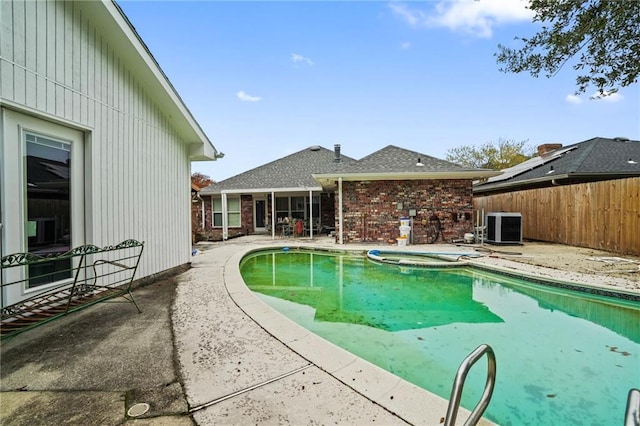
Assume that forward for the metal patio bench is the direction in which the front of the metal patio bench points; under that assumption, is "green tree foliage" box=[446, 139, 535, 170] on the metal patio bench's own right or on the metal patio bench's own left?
on the metal patio bench's own right
